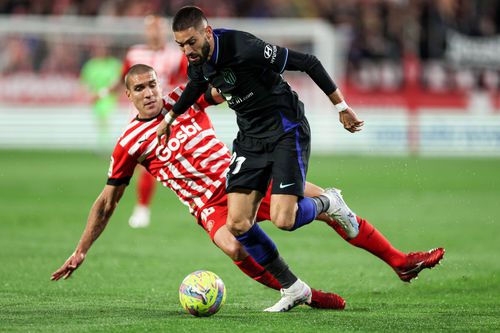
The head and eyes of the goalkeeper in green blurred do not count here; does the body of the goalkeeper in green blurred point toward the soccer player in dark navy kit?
yes

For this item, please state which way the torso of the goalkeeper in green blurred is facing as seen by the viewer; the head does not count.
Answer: toward the camera

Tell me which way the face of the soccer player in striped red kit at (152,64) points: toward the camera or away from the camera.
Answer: toward the camera

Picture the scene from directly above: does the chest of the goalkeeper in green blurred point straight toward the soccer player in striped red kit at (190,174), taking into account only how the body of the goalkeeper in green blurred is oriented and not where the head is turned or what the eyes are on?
yes

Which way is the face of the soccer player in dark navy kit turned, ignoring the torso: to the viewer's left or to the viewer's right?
to the viewer's left

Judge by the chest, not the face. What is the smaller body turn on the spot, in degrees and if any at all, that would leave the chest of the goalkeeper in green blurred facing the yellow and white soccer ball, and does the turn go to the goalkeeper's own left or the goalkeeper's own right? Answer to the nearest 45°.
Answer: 0° — they already face it

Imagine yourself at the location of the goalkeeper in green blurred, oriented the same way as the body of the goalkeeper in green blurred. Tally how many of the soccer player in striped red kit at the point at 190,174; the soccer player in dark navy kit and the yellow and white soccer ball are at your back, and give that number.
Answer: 0

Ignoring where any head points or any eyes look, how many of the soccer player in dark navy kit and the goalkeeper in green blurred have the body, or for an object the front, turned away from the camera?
0

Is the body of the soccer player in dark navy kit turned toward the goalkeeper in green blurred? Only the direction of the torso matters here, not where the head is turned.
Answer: no
